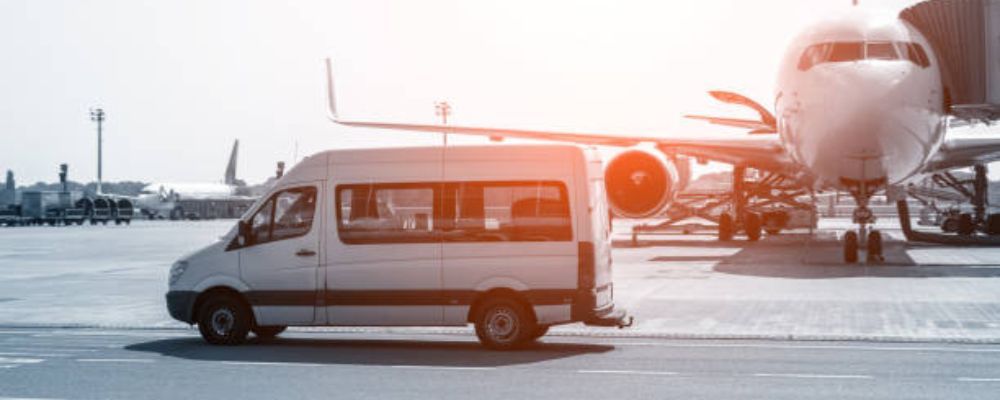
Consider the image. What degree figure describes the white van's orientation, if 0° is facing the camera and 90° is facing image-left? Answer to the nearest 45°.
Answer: approximately 90°

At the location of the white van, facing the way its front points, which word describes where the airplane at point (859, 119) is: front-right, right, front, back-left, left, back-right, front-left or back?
back-right

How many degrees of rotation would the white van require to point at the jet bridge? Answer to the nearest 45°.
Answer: approximately 135° to its right

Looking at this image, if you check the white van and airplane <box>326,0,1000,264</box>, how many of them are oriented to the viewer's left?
1

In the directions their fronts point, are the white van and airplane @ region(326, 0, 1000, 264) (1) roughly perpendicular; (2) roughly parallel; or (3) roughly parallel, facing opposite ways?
roughly perpendicular

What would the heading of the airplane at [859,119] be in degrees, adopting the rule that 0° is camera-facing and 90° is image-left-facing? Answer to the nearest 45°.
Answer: approximately 0°

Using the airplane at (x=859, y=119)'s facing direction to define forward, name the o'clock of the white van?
The white van is roughly at 1 o'clock from the airplane.
